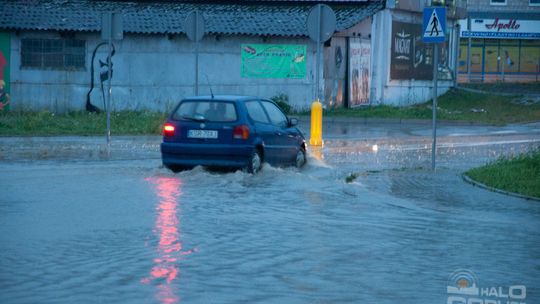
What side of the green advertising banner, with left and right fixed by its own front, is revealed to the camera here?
front

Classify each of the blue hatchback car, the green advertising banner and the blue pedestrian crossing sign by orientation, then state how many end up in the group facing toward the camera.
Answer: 2

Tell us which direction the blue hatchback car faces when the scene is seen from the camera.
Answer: facing away from the viewer and to the right of the viewer

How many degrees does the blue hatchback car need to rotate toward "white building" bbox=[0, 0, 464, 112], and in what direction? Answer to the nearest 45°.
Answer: approximately 45° to its left

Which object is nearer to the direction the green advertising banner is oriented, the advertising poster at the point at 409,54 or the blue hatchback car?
the blue hatchback car

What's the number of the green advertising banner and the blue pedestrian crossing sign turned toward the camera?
2

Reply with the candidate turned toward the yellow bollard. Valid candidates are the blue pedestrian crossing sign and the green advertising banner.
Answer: the green advertising banner

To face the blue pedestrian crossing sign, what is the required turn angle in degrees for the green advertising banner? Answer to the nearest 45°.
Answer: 0° — it already faces it

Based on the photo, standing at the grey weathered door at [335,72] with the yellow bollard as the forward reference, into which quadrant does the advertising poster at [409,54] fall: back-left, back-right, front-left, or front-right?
back-left

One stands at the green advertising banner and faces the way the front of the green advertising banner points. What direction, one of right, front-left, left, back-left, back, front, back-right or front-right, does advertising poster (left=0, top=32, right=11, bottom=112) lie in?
right

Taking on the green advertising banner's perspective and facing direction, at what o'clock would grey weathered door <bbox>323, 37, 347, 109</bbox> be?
The grey weathered door is roughly at 8 o'clock from the green advertising banner.

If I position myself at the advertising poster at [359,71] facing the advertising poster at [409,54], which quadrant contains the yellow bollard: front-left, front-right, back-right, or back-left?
back-right
